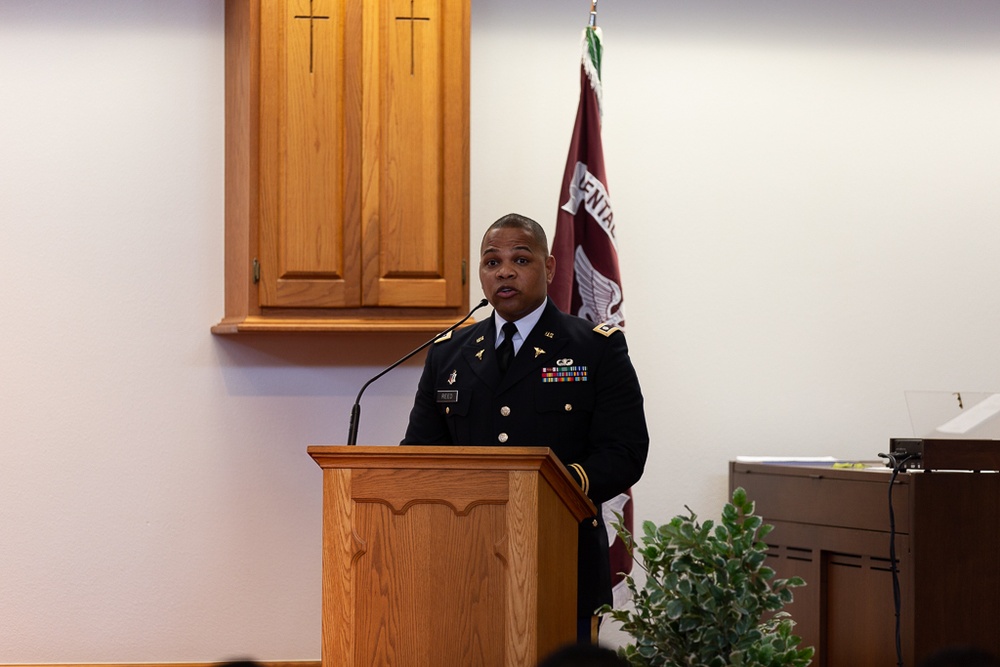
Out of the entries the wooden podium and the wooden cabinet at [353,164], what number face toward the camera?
2

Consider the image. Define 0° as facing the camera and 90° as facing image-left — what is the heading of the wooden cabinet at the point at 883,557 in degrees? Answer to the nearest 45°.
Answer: approximately 45°

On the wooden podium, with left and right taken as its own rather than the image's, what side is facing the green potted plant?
left

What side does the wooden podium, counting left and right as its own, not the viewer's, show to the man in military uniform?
back

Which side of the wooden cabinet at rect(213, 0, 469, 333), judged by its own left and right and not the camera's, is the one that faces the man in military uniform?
front

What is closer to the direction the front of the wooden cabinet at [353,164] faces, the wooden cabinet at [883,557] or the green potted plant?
the green potted plant

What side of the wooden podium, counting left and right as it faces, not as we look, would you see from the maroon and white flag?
back

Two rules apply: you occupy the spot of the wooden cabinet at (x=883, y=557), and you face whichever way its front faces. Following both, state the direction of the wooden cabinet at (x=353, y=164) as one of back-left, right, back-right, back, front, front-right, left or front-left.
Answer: front-right

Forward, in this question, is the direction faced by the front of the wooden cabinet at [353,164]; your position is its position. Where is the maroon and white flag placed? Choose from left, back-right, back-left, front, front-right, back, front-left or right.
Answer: left
